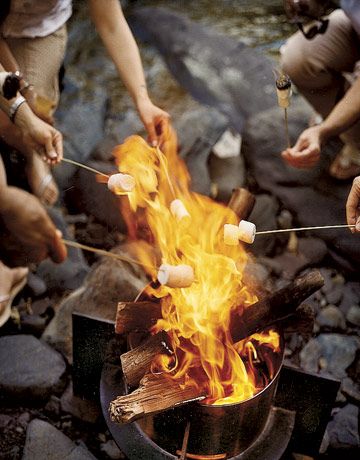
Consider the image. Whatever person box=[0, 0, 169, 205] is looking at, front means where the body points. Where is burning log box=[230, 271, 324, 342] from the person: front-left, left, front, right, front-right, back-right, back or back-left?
front-right

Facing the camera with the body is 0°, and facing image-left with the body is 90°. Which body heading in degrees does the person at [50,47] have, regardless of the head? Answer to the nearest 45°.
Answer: approximately 315°

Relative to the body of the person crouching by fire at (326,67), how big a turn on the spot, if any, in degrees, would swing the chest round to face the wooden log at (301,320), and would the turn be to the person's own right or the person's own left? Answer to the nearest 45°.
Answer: approximately 45° to the person's own left

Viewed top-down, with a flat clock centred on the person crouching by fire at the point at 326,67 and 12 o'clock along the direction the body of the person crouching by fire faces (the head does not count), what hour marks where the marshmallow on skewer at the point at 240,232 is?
The marshmallow on skewer is roughly at 11 o'clock from the person crouching by fire.

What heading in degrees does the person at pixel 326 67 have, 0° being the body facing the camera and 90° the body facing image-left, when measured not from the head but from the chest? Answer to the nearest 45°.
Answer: approximately 45°
